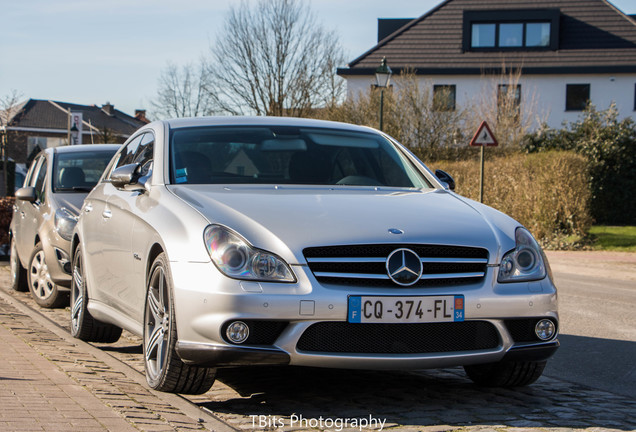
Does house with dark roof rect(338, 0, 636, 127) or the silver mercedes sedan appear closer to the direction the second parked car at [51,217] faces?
the silver mercedes sedan

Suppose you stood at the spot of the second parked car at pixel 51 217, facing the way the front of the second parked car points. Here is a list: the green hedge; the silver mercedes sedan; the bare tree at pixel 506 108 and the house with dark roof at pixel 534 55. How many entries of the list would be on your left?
3

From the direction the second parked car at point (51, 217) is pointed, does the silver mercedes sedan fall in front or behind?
in front

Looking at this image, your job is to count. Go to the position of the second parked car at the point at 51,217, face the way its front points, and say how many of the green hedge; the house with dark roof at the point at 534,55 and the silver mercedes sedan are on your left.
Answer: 2

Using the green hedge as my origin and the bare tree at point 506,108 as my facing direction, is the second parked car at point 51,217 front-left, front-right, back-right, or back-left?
back-left

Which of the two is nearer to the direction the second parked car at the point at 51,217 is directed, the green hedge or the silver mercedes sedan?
the silver mercedes sedan

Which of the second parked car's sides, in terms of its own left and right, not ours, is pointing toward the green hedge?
left

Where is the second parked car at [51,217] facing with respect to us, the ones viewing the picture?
facing the viewer and to the right of the viewer

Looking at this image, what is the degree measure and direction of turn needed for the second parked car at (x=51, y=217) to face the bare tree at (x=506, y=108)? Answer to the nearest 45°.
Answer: approximately 90° to its left

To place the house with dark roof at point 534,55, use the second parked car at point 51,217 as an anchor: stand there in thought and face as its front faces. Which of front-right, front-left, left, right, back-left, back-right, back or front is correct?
left
